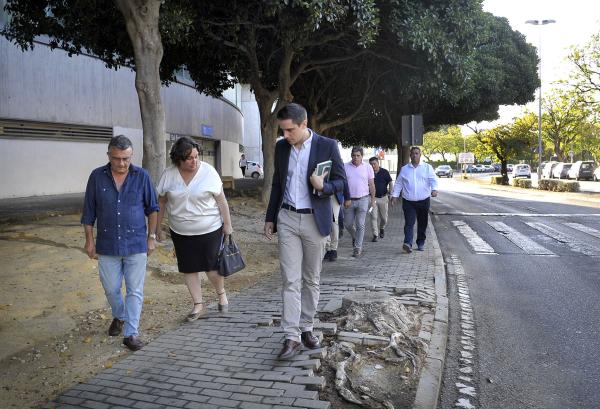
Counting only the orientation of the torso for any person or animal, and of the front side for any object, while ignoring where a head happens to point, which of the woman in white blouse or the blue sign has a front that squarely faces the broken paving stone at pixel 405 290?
the blue sign

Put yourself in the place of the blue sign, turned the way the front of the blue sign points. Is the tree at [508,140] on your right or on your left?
on your left

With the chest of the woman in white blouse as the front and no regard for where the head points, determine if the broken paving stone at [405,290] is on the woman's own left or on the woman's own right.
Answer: on the woman's own left

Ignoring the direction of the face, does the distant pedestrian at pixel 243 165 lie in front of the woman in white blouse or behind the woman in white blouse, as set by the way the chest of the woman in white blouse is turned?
behind

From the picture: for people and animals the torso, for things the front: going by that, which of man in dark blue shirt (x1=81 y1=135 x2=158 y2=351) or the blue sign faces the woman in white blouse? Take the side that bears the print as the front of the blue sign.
the blue sign

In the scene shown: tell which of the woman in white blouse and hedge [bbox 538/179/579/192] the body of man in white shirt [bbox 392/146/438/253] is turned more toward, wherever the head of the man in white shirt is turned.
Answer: the woman in white blouse

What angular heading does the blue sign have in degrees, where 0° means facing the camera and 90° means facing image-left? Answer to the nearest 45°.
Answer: approximately 0°

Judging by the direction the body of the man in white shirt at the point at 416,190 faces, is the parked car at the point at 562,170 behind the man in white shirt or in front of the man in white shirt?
behind

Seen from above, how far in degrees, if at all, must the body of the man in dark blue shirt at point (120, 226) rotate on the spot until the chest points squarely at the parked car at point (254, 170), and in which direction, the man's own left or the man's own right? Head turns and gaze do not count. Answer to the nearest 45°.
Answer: approximately 180°
